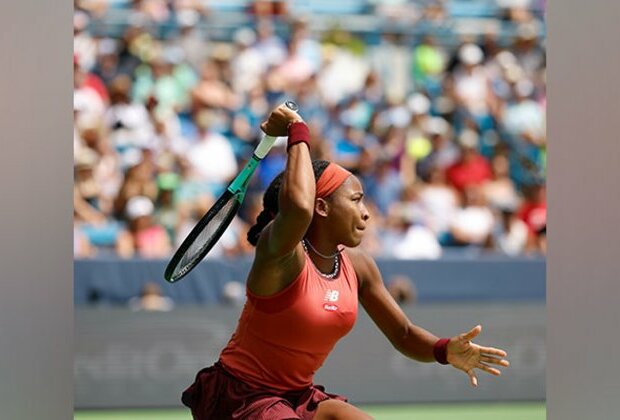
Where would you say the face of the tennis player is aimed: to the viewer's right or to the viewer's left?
to the viewer's right

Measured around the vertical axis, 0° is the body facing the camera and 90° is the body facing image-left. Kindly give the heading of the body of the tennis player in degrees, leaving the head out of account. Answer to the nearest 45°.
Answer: approximately 315°

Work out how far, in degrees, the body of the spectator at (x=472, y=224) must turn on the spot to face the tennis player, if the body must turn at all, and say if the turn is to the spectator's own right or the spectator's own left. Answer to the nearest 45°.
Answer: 0° — they already face them

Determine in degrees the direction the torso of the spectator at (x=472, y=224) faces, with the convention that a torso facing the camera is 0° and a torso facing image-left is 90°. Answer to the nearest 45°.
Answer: approximately 0°

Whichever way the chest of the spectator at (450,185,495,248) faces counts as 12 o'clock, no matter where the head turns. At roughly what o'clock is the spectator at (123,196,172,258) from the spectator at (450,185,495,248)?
the spectator at (123,196,172,258) is roughly at 2 o'clock from the spectator at (450,185,495,248).

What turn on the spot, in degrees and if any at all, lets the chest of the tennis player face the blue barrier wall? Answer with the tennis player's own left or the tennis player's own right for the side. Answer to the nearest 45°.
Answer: approximately 135° to the tennis player's own left

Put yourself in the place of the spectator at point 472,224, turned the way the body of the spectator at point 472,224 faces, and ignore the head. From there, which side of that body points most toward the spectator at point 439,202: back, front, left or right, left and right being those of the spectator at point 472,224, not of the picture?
right

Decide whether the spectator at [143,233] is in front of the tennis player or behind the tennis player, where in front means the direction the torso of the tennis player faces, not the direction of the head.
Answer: behind
